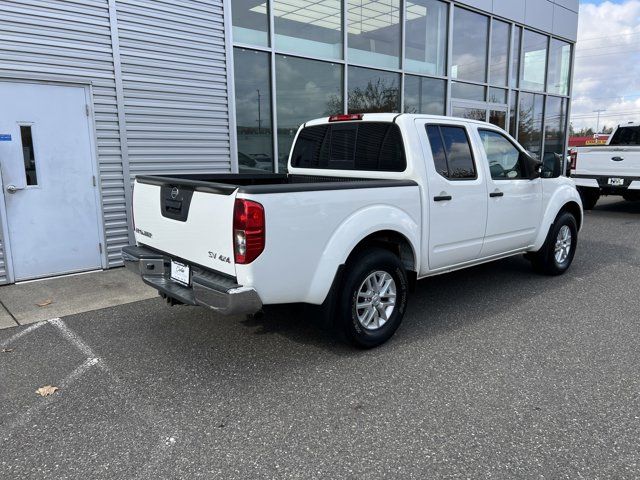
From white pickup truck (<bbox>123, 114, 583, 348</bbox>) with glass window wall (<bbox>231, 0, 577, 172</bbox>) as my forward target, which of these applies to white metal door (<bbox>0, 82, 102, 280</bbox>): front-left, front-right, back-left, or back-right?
front-left

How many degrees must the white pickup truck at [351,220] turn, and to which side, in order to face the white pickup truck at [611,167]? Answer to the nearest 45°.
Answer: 0° — it already faces it

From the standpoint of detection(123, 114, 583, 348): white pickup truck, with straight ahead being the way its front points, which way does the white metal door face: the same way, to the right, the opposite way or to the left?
to the right

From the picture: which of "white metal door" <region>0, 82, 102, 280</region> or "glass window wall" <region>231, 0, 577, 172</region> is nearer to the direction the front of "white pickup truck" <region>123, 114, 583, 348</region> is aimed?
the glass window wall

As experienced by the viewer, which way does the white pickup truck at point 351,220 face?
facing away from the viewer and to the right of the viewer

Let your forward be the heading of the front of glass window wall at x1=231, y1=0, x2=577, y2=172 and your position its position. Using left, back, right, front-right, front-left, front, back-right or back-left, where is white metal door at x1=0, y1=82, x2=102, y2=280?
right

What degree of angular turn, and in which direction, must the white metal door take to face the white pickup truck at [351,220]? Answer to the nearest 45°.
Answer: approximately 45° to its left

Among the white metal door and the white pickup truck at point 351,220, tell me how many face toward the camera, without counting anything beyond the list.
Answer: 1

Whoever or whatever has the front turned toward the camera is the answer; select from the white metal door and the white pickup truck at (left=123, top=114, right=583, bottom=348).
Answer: the white metal door

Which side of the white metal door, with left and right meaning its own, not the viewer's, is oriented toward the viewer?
front

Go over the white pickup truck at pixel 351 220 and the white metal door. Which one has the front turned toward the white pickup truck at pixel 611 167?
the white pickup truck at pixel 351 220

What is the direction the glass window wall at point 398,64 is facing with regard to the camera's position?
facing the viewer and to the right of the viewer

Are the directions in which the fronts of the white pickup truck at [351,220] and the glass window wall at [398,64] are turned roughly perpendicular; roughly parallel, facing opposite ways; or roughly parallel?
roughly perpendicular

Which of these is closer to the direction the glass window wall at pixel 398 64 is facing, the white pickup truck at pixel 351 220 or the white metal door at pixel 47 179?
the white pickup truck

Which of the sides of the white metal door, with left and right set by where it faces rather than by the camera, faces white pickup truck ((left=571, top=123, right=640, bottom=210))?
left

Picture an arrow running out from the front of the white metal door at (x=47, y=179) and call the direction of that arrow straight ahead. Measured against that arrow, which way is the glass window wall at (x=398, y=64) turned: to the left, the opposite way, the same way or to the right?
the same way
